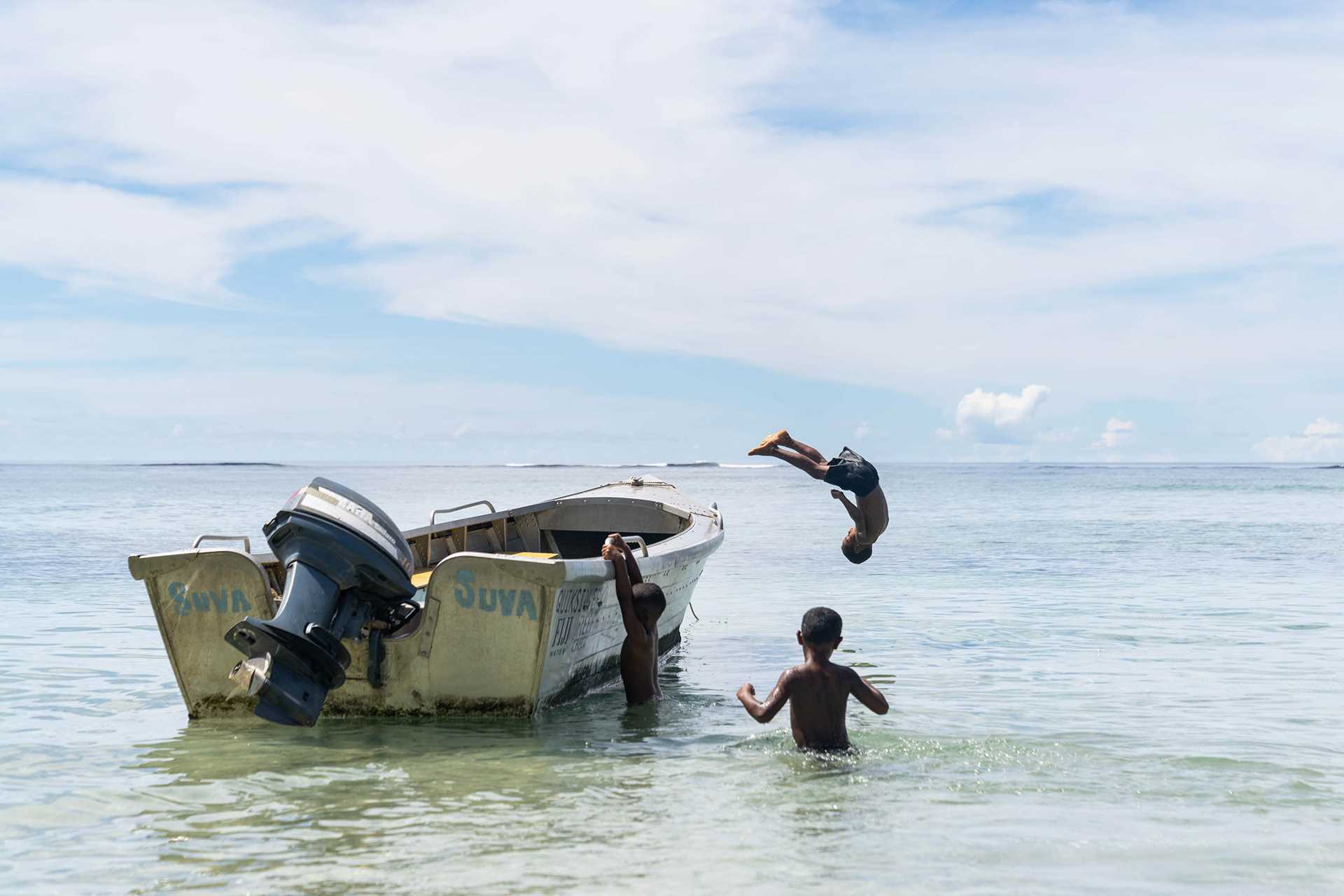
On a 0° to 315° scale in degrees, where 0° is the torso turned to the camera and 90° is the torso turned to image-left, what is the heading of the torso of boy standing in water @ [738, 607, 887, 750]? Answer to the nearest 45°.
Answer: approximately 180°

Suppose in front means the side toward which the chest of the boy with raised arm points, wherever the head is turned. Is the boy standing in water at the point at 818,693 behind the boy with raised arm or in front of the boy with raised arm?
behind

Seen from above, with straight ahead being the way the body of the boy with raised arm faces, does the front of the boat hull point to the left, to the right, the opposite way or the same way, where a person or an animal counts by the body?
to the right

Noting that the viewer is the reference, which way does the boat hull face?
facing away from the viewer and to the right of the viewer

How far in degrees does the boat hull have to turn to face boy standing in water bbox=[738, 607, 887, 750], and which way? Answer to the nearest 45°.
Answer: approximately 90° to its right

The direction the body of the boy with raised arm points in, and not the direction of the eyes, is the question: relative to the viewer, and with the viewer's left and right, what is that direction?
facing away from the viewer and to the left of the viewer

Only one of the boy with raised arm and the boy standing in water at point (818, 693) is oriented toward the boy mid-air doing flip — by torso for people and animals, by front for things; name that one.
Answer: the boy standing in water

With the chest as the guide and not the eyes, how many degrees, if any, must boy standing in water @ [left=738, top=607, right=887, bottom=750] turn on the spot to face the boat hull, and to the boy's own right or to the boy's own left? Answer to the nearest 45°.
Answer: approximately 90° to the boy's own left

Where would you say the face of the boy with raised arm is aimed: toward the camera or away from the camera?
away from the camera

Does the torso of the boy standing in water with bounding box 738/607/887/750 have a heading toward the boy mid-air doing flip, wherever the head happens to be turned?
yes
